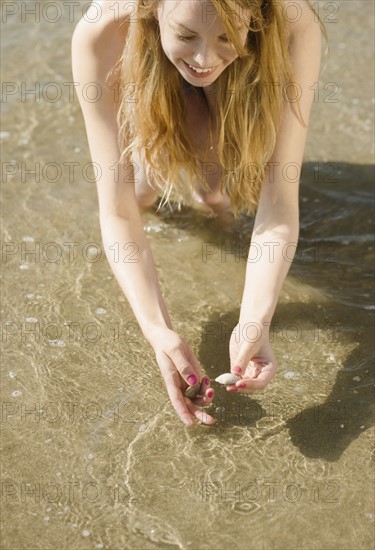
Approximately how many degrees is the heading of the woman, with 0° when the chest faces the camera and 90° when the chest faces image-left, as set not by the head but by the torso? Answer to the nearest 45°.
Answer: approximately 0°
